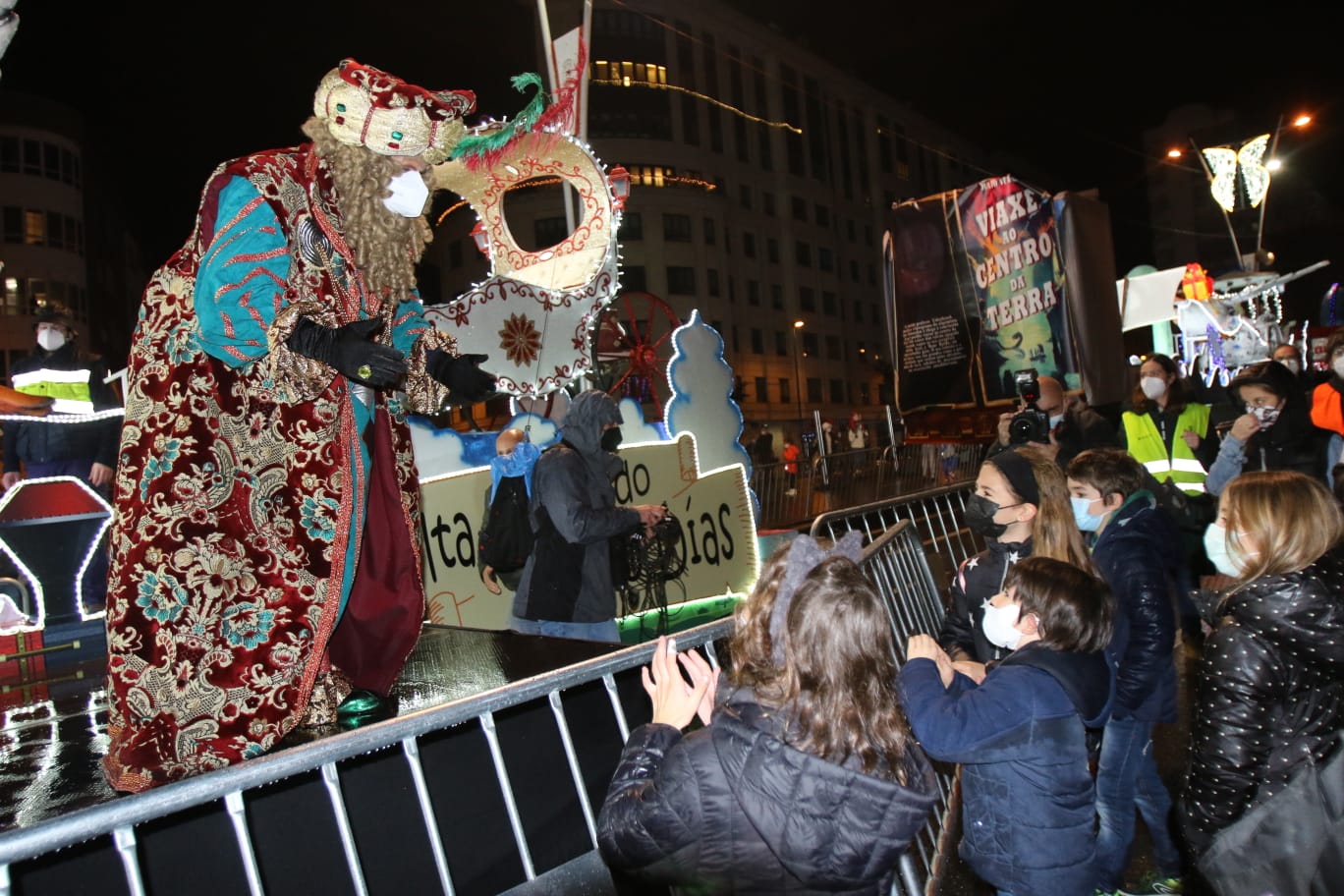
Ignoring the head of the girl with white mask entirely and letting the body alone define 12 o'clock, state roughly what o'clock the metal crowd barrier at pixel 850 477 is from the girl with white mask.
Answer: The metal crowd barrier is roughly at 2 o'clock from the girl with white mask.

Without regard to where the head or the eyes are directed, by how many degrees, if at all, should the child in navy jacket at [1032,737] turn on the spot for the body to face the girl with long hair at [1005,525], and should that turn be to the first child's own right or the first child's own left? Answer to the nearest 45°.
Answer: approximately 90° to the first child's own right

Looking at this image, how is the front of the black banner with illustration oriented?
toward the camera

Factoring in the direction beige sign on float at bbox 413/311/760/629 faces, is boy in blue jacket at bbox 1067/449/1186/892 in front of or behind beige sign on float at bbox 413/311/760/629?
in front

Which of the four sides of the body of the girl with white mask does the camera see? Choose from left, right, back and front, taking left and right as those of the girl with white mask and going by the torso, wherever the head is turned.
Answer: left

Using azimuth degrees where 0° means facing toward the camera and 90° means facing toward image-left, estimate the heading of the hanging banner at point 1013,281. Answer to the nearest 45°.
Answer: approximately 0°

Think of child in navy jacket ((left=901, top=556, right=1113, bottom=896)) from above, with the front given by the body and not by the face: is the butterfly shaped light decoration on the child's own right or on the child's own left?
on the child's own right

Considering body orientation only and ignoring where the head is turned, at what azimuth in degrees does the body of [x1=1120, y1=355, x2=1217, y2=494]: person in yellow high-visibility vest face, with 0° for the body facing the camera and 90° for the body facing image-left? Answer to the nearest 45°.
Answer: approximately 0°

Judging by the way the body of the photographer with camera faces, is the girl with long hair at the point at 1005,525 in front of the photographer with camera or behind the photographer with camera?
in front

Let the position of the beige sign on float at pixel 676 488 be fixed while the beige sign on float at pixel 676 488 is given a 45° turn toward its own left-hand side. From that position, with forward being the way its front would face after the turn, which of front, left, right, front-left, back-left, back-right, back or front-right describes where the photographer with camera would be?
front

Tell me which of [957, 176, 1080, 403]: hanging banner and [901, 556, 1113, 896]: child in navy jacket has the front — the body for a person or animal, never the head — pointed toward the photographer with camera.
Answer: the hanging banner

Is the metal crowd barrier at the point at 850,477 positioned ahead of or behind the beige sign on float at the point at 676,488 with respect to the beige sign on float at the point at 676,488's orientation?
behind

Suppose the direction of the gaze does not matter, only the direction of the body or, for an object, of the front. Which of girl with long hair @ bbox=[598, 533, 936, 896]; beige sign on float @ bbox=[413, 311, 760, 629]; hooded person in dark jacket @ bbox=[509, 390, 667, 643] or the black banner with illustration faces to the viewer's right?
the hooded person in dark jacket

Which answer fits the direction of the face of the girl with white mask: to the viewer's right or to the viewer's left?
to the viewer's left

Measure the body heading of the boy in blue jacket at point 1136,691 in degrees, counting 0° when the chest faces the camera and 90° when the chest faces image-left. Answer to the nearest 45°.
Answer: approximately 90°
